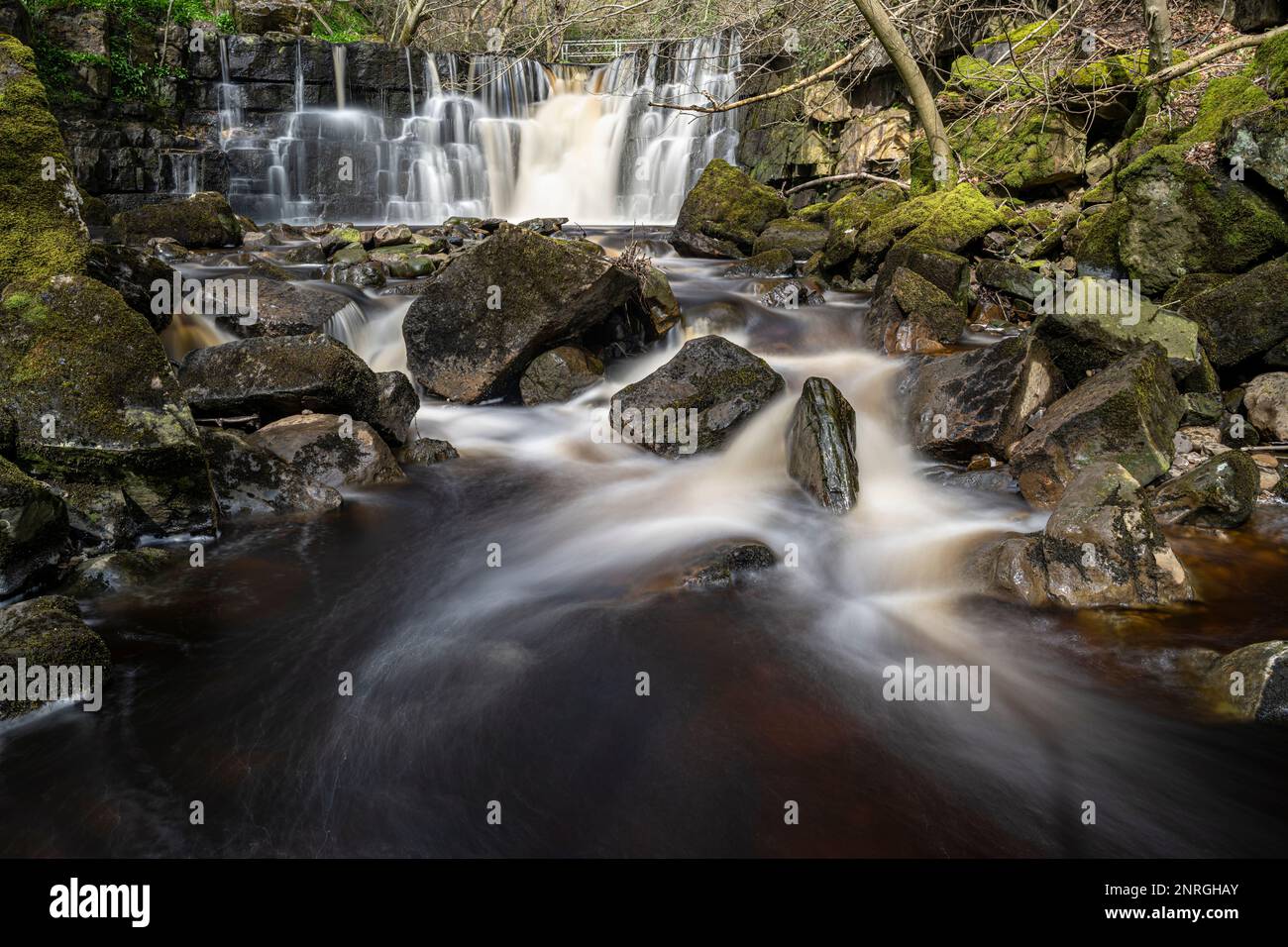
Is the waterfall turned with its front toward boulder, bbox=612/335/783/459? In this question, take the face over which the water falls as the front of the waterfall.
yes

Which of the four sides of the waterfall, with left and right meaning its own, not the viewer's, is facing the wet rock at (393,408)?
front

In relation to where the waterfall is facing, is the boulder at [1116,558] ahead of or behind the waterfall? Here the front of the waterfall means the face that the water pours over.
ahead

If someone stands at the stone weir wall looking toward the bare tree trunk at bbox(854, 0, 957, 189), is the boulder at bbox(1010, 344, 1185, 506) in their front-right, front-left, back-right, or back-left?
front-right

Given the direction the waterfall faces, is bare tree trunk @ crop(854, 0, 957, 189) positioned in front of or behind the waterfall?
in front

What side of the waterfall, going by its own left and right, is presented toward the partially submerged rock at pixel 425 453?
front

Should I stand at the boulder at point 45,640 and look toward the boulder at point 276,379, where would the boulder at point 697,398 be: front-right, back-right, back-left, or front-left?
front-right

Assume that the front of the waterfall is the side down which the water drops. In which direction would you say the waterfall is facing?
toward the camera

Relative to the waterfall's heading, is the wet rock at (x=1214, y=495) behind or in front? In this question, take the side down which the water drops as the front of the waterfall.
in front

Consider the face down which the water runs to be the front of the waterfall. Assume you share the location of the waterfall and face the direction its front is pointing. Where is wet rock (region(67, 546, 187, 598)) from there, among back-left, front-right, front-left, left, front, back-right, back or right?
front

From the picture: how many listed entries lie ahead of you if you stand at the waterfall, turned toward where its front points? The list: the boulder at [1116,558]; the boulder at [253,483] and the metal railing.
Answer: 2

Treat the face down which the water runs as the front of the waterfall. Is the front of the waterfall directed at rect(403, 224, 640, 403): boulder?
yes

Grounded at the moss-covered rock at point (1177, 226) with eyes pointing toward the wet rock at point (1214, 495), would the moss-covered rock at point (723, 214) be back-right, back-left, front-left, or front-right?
back-right
